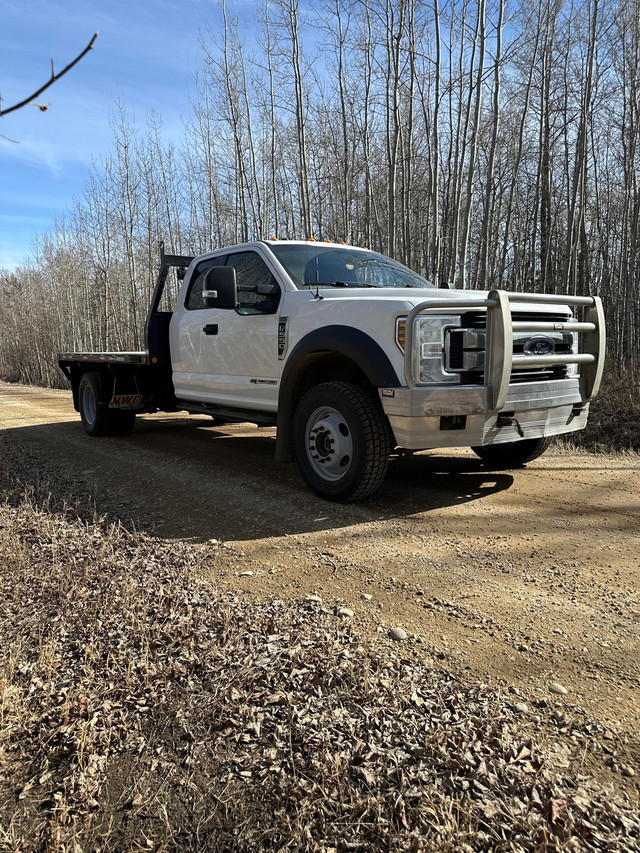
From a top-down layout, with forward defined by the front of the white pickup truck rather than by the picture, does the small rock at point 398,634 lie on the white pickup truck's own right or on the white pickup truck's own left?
on the white pickup truck's own right

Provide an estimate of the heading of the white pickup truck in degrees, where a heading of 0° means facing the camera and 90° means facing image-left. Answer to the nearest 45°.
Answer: approximately 315°
